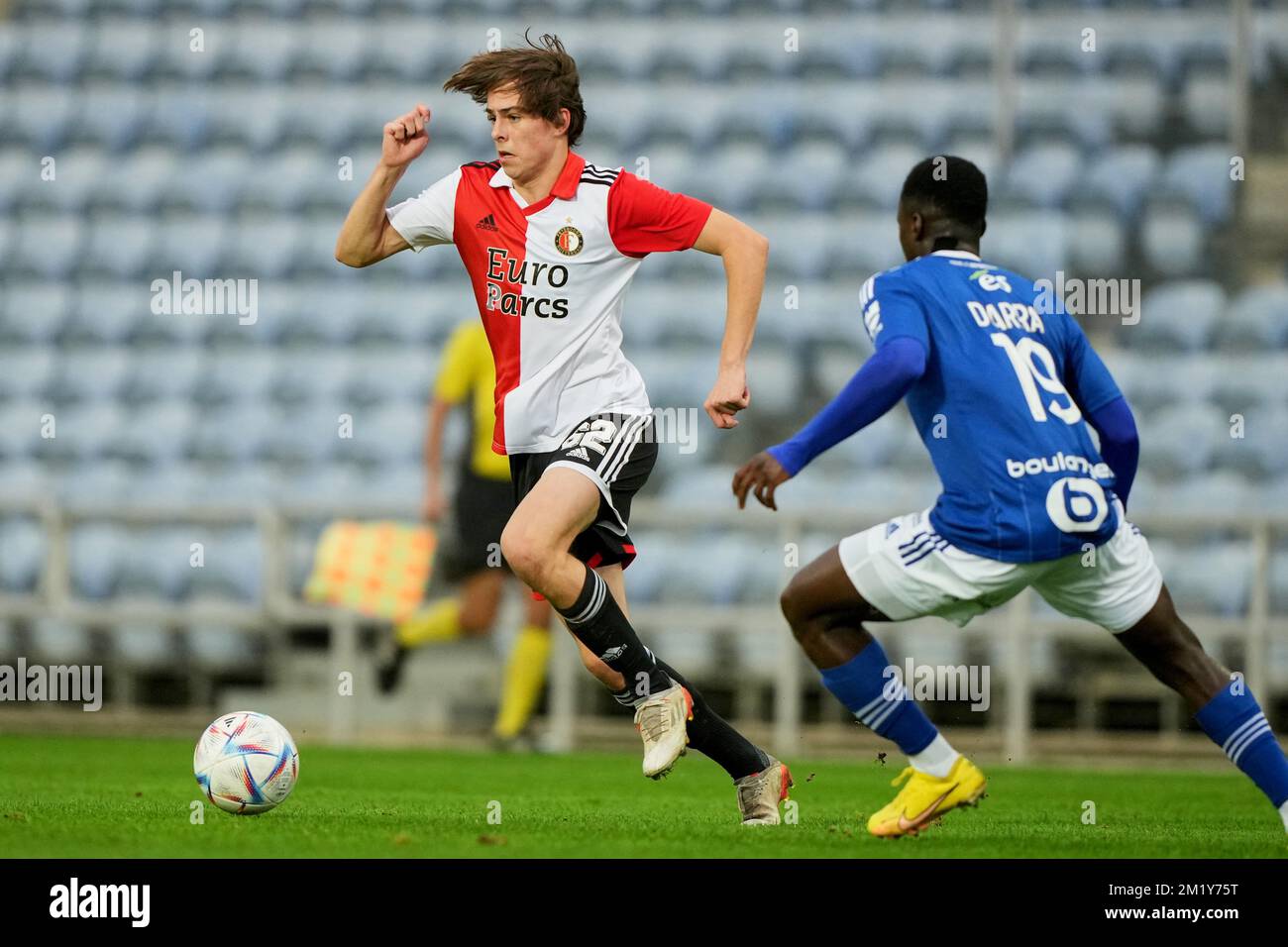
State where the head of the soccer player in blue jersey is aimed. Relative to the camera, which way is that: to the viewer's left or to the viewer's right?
to the viewer's left

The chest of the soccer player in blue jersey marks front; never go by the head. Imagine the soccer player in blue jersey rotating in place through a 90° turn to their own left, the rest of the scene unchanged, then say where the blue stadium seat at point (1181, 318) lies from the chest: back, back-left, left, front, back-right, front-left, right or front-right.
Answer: back-right

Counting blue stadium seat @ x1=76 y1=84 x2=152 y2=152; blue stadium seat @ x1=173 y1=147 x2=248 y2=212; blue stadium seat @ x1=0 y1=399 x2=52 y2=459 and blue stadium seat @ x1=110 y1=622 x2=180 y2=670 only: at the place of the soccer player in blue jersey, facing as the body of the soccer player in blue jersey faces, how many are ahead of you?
4

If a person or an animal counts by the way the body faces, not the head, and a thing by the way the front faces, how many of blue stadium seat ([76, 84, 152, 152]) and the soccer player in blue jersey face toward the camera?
1

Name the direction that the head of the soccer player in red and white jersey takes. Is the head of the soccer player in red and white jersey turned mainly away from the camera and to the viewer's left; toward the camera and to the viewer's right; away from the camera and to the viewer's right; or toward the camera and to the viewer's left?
toward the camera and to the viewer's left

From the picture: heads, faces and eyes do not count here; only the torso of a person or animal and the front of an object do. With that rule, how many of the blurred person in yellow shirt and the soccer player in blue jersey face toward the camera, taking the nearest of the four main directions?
0

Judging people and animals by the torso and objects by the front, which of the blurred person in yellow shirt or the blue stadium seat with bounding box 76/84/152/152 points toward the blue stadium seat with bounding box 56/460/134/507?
the blue stadium seat with bounding box 76/84/152/152

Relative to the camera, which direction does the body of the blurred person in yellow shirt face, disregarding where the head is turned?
to the viewer's right

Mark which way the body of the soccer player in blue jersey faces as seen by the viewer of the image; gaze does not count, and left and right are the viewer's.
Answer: facing away from the viewer and to the left of the viewer

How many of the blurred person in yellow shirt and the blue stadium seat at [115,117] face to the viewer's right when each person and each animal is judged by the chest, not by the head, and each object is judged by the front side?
1
